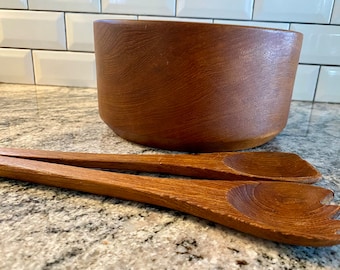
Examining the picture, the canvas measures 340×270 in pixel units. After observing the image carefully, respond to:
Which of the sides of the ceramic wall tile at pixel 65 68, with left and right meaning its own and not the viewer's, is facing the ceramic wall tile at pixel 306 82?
left

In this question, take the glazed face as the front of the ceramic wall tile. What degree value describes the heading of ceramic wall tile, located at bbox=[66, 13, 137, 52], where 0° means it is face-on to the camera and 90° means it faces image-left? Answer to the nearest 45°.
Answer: approximately 0°

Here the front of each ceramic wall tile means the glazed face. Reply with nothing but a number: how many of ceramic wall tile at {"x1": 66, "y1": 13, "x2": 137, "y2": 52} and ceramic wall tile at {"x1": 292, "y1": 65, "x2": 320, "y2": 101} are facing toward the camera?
2

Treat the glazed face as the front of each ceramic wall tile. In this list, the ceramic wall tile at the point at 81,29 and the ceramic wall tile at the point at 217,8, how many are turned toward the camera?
2

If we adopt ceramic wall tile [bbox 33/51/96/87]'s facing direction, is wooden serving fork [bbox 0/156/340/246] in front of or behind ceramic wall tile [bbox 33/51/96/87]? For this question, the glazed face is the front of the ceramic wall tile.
in front

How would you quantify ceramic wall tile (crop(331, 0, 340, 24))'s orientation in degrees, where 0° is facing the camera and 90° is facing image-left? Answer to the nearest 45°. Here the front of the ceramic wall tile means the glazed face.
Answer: approximately 0°

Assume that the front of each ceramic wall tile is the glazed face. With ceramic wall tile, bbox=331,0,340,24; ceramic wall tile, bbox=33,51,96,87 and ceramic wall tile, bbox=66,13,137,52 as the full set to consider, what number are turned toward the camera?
3

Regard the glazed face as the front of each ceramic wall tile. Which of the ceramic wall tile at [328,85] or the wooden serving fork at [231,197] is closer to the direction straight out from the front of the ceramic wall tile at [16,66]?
the wooden serving fork
